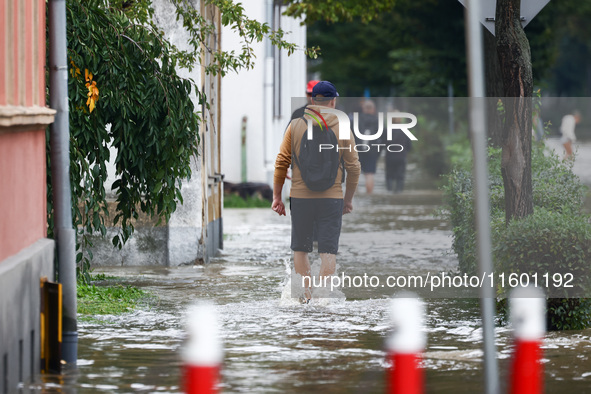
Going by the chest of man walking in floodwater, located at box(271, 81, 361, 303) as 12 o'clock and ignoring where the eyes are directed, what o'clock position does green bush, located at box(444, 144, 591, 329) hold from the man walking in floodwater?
The green bush is roughly at 4 o'clock from the man walking in floodwater.

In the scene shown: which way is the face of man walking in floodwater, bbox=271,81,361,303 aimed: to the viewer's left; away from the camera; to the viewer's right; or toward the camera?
away from the camera

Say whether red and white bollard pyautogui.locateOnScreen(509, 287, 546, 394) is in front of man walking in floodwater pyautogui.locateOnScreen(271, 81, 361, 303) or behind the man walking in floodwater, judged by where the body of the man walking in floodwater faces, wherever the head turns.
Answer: behind

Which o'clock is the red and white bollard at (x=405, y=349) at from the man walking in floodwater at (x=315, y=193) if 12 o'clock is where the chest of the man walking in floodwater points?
The red and white bollard is roughly at 6 o'clock from the man walking in floodwater.

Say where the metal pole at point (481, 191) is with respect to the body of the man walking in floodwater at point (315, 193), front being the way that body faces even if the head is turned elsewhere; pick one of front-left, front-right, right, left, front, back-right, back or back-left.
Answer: back

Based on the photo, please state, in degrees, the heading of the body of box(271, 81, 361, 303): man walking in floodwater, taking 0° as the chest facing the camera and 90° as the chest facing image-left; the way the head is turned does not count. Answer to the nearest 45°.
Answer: approximately 180°

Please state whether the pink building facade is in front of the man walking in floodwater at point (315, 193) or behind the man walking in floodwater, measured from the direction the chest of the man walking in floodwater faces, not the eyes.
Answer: behind

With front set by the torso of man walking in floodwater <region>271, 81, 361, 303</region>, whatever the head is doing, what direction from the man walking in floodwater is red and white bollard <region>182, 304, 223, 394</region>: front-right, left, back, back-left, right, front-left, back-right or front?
back
